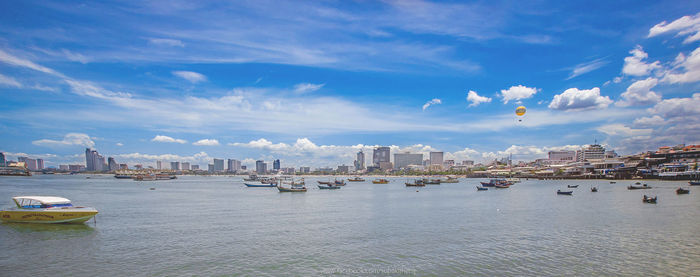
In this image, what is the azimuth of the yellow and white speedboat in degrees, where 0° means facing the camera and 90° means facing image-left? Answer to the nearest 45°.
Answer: approximately 270°
